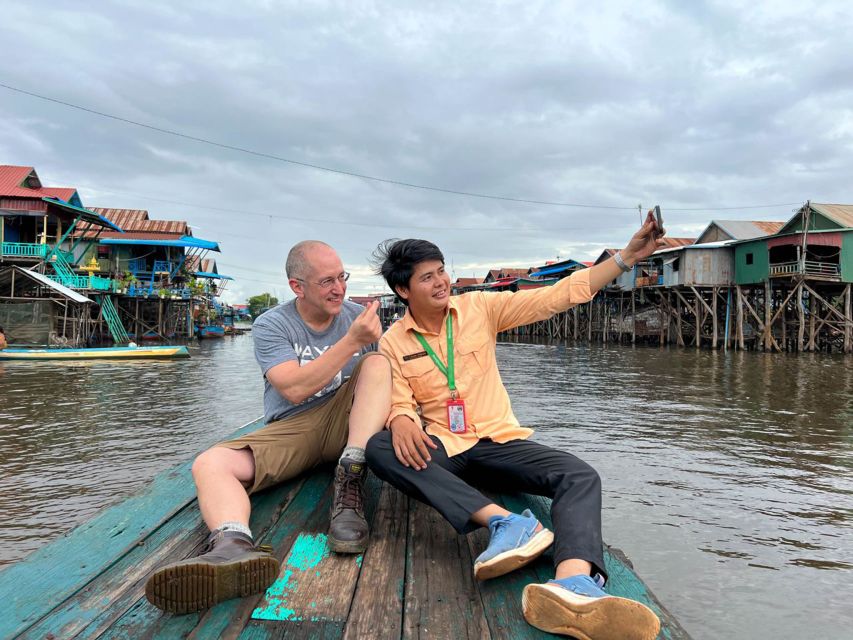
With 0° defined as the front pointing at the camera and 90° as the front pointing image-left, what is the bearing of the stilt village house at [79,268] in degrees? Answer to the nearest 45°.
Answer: approximately 315°

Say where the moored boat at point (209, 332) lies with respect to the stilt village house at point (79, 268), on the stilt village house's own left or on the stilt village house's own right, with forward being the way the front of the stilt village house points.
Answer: on the stilt village house's own left

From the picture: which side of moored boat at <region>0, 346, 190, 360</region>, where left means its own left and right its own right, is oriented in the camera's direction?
right

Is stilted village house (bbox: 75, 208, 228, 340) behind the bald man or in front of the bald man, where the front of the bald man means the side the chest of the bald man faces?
behind

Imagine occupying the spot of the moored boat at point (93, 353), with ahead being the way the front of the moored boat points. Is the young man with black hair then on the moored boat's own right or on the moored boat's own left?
on the moored boat's own right

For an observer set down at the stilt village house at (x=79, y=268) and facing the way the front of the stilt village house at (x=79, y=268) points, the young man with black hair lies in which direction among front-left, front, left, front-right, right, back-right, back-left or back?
front-right

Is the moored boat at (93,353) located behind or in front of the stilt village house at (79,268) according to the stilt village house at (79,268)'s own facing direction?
in front

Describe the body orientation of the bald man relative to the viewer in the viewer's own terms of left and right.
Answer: facing the viewer and to the right of the viewer

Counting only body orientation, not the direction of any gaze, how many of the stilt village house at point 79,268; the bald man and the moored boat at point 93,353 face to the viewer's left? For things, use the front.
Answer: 0

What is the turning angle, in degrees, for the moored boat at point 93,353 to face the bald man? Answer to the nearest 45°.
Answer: approximately 90° to its right

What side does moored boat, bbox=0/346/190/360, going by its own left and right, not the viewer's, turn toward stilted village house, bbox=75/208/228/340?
left

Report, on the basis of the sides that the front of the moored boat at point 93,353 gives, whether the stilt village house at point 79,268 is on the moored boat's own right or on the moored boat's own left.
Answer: on the moored boat's own left
